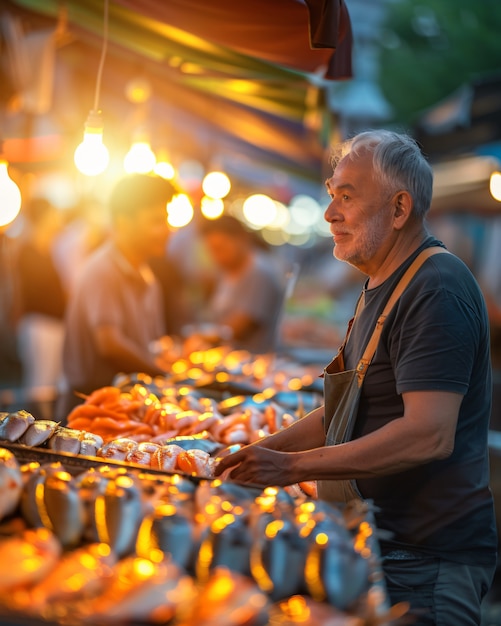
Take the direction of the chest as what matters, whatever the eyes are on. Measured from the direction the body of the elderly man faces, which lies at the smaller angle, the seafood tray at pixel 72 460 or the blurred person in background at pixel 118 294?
the seafood tray

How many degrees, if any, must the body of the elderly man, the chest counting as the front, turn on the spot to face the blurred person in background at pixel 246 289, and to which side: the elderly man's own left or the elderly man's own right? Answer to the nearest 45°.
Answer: approximately 90° to the elderly man's own right

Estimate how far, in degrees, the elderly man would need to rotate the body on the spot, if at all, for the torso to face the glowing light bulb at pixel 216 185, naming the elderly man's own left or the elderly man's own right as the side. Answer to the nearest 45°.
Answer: approximately 90° to the elderly man's own right

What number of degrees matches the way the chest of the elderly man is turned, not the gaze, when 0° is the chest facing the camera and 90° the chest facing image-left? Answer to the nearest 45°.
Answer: approximately 90°

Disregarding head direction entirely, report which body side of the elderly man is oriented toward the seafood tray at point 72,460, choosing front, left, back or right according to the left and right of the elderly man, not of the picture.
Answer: front

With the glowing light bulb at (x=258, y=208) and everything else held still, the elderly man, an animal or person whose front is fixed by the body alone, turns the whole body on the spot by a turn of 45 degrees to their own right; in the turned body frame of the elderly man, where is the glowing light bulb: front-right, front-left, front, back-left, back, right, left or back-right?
front-right

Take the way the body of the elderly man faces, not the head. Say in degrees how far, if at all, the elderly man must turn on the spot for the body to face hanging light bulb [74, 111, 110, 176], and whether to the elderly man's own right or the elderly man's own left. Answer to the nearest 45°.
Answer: approximately 45° to the elderly man's own right

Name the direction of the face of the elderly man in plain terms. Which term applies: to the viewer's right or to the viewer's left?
to the viewer's left

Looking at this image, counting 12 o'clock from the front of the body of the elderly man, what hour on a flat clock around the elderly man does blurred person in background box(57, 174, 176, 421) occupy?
The blurred person in background is roughly at 2 o'clock from the elderly man.

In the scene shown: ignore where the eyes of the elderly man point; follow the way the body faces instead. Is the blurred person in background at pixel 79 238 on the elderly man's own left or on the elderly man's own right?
on the elderly man's own right

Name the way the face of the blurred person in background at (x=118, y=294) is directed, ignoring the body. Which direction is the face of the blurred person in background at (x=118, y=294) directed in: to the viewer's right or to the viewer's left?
to the viewer's right
